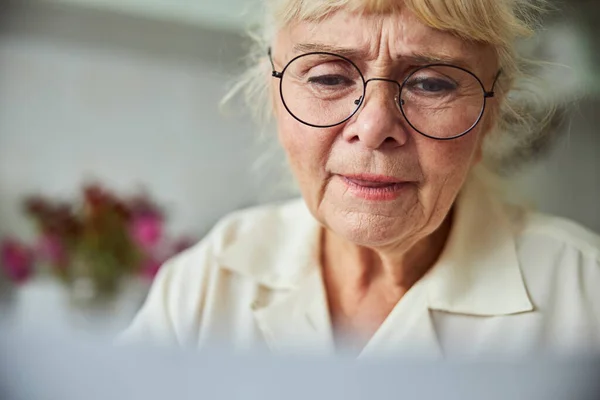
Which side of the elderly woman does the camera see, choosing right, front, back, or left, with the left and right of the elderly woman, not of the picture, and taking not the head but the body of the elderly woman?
front

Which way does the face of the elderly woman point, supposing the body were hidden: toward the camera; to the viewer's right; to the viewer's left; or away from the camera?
toward the camera

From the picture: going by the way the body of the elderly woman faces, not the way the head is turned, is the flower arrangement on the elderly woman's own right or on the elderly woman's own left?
on the elderly woman's own right
